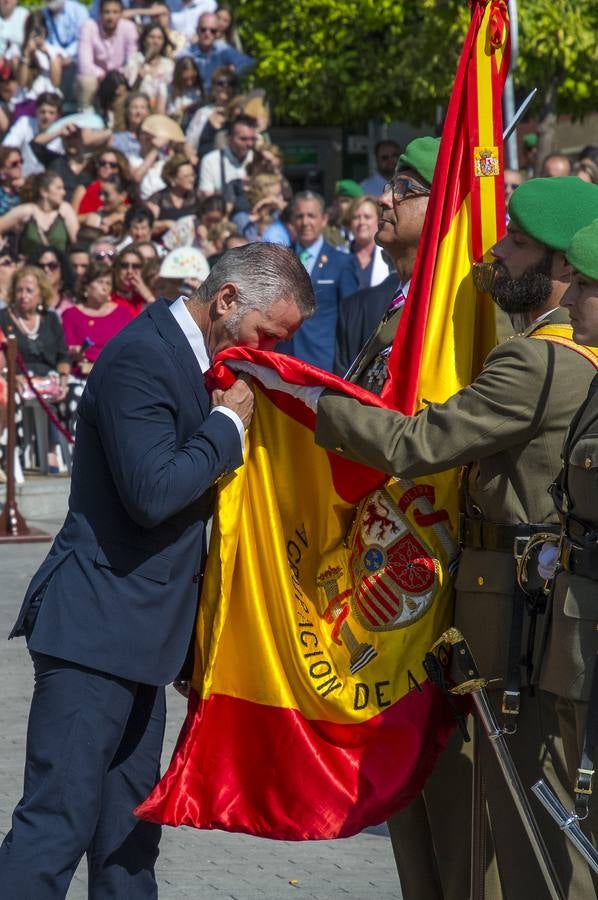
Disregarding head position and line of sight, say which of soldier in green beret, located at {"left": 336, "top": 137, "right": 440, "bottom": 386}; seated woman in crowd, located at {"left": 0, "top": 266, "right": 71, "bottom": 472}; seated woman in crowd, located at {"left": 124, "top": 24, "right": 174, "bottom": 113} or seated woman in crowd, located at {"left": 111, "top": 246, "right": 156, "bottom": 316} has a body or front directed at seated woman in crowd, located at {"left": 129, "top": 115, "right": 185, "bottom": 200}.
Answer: seated woman in crowd, located at {"left": 124, "top": 24, "right": 174, "bottom": 113}

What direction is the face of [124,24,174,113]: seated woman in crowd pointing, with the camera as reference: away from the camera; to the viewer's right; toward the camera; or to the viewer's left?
toward the camera

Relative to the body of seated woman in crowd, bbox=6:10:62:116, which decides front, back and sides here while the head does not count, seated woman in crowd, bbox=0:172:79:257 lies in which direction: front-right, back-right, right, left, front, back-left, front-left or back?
front

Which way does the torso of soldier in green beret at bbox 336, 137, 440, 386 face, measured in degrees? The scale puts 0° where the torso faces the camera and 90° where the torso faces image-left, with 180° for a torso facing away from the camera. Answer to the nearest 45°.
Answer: approximately 45°

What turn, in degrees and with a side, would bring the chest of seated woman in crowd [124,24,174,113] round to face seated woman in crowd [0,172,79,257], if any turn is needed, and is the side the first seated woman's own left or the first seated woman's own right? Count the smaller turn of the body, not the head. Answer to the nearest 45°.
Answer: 0° — they already face them

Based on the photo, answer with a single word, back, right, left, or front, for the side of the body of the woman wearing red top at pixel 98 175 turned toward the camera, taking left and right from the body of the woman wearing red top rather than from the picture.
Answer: front

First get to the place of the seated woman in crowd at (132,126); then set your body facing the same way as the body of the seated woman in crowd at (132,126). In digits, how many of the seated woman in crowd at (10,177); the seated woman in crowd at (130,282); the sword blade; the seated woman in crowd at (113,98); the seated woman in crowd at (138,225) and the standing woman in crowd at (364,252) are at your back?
1

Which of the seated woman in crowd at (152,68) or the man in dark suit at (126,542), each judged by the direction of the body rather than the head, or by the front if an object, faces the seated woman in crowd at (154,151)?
the seated woman in crowd at (152,68)

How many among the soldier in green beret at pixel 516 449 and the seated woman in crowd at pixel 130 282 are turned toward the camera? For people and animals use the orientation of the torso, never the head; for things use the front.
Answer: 1

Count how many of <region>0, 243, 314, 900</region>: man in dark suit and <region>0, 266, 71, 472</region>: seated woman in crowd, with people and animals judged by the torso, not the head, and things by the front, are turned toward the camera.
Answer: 1

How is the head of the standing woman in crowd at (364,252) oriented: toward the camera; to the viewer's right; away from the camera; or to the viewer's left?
toward the camera

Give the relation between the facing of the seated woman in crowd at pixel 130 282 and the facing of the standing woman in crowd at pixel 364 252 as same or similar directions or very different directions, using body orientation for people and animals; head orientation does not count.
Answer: same or similar directions

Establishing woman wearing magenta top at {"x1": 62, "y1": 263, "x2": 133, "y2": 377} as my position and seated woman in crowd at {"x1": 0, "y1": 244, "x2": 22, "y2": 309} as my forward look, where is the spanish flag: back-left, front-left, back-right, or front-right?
back-left

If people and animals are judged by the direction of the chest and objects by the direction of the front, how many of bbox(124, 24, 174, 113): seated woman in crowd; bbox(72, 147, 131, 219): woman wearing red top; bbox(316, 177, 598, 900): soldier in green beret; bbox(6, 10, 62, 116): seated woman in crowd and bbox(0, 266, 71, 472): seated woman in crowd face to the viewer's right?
0

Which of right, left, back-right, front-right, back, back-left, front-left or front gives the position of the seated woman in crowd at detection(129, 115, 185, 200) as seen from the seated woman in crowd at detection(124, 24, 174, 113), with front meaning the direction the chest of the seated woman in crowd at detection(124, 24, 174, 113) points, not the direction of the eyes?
front

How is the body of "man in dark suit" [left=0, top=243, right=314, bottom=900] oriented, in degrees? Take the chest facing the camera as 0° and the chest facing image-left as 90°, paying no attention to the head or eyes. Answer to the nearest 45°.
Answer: approximately 270°

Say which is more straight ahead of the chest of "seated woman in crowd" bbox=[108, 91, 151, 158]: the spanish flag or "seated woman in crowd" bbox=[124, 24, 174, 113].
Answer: the spanish flag

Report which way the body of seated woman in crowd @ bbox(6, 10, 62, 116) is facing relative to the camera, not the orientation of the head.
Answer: toward the camera

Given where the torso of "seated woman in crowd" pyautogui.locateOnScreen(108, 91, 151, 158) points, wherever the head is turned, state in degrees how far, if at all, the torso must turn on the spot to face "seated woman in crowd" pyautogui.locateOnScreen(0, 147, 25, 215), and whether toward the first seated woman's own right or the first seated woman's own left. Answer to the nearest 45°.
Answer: approximately 45° to the first seated woman's own right

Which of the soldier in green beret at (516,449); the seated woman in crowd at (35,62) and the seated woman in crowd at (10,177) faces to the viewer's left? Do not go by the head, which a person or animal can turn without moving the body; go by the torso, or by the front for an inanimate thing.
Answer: the soldier in green beret

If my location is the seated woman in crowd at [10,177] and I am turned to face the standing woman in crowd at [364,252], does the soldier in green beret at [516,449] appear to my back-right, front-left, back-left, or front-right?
front-right

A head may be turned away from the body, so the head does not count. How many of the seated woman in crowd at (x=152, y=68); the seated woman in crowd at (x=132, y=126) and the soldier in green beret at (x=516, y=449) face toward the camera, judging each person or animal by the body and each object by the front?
2

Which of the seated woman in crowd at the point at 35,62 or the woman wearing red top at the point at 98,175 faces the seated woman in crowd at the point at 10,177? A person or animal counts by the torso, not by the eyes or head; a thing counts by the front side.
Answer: the seated woman in crowd at the point at 35,62

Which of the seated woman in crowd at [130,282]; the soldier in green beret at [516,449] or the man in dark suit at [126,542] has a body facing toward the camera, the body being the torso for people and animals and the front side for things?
the seated woman in crowd

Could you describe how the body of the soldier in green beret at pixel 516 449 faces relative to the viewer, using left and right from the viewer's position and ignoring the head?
facing to the left of the viewer
